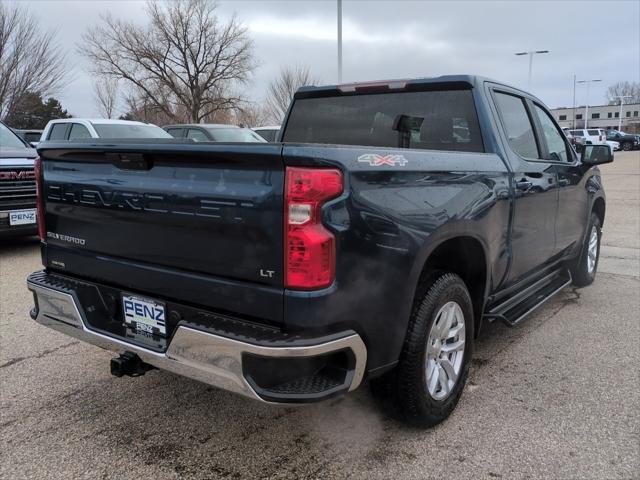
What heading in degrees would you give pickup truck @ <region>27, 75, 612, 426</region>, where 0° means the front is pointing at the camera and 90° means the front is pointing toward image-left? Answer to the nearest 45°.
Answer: approximately 225°

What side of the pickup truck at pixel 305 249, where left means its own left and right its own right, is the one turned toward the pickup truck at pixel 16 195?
left

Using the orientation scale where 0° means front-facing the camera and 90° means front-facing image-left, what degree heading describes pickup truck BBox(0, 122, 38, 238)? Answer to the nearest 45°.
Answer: approximately 315°

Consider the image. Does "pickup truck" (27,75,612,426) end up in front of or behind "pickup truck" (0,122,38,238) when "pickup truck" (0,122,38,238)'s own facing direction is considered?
in front

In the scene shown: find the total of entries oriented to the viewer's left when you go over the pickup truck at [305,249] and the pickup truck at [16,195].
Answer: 0
